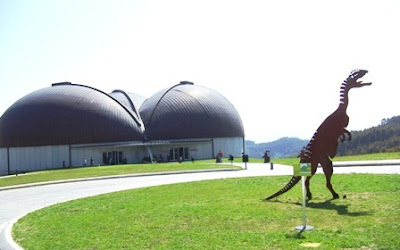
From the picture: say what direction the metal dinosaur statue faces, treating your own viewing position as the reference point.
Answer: facing to the right of the viewer
